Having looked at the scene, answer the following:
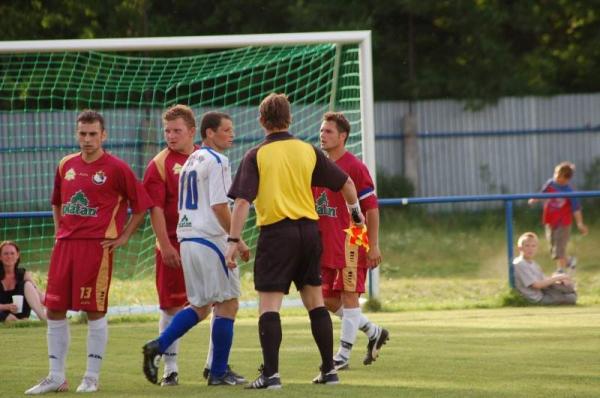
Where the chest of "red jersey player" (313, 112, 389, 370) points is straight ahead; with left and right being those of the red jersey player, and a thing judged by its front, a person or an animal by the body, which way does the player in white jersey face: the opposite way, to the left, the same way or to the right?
the opposite way

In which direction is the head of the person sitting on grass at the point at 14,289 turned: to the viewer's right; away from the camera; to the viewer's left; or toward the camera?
toward the camera

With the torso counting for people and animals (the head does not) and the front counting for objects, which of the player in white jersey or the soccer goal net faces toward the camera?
the soccer goal net

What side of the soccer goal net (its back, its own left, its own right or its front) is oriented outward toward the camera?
front

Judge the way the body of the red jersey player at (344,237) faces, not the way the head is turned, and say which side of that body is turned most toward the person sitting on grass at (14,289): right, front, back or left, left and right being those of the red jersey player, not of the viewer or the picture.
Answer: right

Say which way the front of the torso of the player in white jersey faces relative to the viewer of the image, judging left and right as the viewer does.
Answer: facing away from the viewer and to the right of the viewer

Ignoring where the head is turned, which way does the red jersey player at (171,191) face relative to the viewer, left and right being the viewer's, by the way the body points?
facing the viewer and to the right of the viewer

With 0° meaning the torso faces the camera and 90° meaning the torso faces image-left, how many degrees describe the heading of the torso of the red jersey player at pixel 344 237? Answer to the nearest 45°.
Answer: approximately 45°

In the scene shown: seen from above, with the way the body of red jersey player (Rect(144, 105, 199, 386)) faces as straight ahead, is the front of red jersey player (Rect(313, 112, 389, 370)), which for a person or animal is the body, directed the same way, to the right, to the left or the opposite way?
to the right

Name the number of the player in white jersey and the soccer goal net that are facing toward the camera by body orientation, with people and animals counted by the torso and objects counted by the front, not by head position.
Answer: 1
